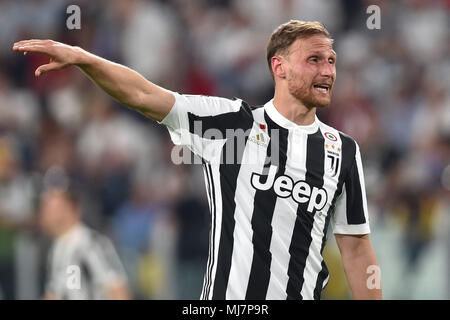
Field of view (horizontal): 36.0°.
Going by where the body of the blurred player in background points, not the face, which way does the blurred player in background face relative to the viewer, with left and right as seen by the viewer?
facing the viewer and to the left of the viewer

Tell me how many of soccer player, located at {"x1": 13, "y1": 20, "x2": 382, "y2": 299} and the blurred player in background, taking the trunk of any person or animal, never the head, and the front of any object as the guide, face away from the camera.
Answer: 0

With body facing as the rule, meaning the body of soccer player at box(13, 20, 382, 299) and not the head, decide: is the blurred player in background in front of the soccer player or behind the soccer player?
behind

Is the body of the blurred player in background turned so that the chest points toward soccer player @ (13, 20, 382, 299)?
no

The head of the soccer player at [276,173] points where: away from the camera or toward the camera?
toward the camera

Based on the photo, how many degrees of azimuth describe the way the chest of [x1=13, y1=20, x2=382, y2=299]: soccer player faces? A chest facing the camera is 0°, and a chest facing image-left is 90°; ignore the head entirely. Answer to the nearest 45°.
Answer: approximately 315°
